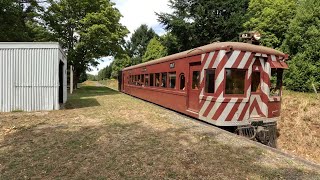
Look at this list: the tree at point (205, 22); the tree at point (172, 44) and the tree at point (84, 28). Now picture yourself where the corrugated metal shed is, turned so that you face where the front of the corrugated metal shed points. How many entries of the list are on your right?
0

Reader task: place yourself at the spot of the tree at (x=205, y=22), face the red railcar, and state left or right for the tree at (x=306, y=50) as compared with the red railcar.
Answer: left

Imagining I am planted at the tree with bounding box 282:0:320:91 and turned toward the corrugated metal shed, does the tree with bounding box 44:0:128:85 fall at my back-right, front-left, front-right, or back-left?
front-right

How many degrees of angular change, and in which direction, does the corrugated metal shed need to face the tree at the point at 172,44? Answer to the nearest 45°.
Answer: approximately 45° to its left

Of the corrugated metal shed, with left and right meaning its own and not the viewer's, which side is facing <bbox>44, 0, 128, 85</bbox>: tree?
left

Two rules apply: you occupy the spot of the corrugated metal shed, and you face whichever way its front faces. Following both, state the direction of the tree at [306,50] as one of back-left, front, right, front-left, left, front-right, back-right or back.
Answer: front

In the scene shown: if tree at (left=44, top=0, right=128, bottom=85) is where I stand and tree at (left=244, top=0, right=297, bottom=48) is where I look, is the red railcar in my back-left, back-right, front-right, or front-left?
front-right

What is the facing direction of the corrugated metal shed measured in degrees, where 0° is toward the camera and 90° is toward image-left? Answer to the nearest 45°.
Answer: approximately 270°

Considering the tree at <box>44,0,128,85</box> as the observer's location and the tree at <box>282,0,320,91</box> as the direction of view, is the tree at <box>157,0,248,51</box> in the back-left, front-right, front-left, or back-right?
front-left
